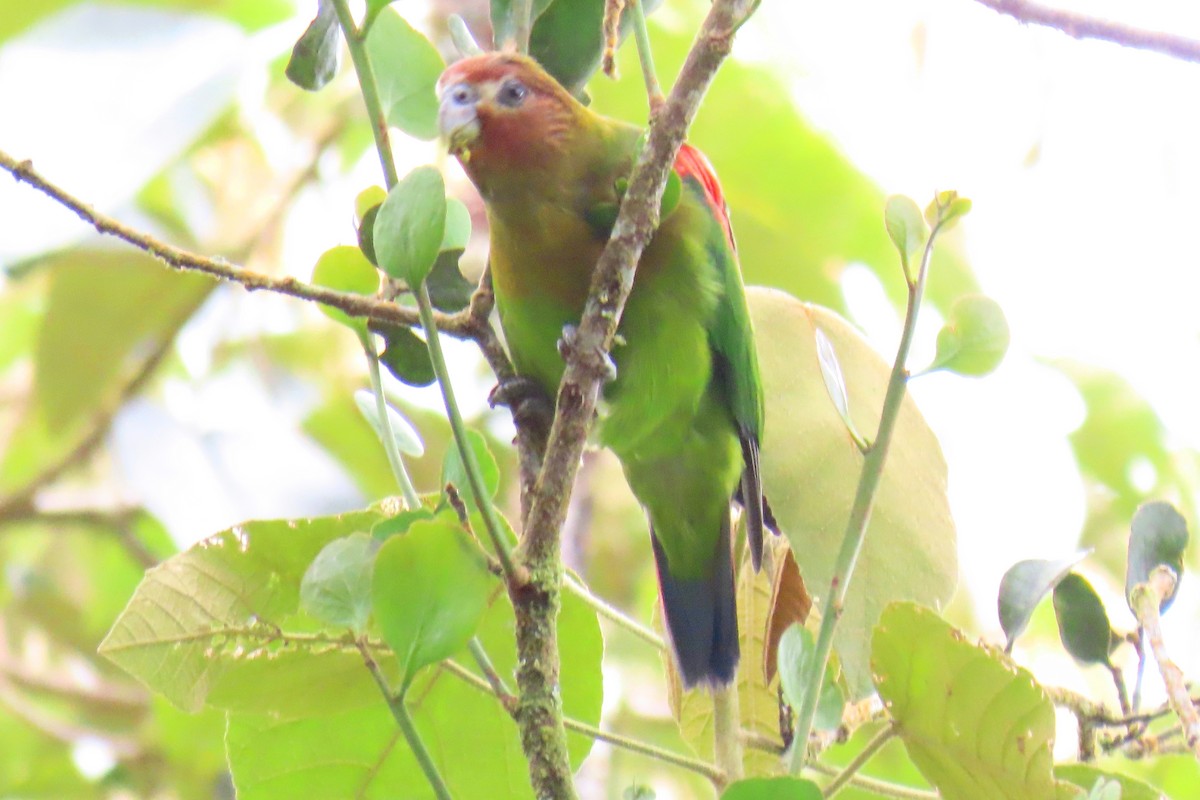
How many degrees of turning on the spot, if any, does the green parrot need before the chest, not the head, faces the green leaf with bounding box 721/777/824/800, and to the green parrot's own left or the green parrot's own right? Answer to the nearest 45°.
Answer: approximately 45° to the green parrot's own left

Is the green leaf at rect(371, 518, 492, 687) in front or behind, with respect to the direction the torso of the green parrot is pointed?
in front

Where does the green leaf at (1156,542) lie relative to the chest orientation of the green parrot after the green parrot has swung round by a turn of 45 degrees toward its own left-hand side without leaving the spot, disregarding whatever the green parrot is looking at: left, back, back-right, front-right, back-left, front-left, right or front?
front-left

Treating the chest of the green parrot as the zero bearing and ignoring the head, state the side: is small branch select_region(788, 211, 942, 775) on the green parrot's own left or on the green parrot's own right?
on the green parrot's own left

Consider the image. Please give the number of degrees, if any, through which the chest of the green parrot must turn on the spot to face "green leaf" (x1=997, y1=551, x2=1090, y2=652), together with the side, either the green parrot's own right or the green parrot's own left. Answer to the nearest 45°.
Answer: approximately 90° to the green parrot's own left

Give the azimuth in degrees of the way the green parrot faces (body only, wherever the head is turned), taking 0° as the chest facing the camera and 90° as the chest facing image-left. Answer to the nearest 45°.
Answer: approximately 45°

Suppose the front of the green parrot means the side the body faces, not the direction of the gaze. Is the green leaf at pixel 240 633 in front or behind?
in front

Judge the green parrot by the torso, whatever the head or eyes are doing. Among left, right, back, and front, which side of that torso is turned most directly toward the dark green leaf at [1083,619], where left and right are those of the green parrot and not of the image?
left
